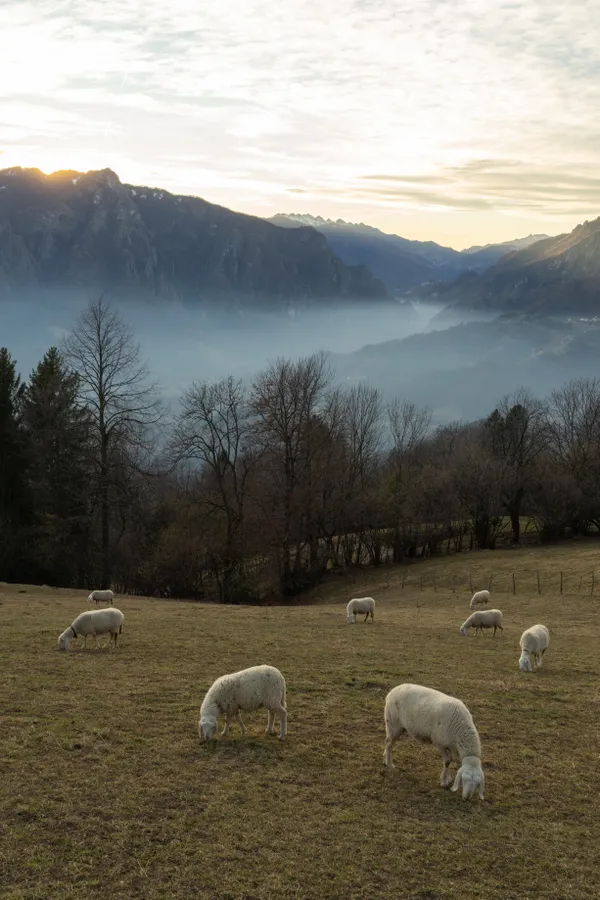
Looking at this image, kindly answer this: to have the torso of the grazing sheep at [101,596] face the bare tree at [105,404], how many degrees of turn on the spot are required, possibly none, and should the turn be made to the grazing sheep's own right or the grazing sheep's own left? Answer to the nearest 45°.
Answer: approximately 90° to the grazing sheep's own right

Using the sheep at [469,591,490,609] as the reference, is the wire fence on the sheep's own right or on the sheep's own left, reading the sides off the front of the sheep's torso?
on the sheep's own right

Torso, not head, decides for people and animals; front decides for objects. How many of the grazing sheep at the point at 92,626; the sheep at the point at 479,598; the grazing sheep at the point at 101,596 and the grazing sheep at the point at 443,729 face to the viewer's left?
3

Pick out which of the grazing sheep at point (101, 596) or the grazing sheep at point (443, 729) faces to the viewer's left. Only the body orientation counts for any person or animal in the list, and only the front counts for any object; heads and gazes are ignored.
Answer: the grazing sheep at point (101, 596)

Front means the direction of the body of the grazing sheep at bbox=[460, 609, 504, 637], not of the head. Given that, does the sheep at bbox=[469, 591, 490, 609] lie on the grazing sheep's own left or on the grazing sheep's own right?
on the grazing sheep's own right

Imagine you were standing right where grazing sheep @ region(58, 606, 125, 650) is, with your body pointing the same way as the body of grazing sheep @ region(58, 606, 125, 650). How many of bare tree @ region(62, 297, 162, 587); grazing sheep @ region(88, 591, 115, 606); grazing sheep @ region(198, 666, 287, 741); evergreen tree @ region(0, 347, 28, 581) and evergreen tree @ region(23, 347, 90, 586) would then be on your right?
4

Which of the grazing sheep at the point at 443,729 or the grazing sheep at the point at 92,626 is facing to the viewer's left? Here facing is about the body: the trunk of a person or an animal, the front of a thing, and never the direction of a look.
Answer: the grazing sheep at the point at 92,626

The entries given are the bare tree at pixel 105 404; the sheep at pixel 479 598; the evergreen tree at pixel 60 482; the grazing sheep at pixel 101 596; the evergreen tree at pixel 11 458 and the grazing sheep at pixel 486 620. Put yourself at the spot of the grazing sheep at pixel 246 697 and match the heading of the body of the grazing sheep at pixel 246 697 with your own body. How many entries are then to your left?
0

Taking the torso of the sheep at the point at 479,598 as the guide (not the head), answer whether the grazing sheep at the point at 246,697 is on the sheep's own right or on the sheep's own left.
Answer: on the sheep's own left

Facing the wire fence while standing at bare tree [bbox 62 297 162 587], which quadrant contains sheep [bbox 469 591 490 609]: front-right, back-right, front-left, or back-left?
front-right

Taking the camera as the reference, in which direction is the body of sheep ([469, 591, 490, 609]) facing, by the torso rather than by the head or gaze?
to the viewer's left

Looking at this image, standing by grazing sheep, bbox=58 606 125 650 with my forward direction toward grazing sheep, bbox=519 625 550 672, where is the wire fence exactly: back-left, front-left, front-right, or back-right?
front-left

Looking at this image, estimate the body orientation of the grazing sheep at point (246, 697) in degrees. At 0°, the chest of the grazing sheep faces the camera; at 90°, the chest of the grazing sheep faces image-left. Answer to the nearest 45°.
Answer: approximately 90°

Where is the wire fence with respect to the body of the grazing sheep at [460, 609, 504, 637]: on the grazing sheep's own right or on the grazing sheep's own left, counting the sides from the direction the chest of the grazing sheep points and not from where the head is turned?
on the grazing sheep's own right

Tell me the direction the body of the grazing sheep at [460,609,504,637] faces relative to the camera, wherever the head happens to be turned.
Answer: to the viewer's left

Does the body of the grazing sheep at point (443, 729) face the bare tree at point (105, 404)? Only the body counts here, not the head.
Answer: no

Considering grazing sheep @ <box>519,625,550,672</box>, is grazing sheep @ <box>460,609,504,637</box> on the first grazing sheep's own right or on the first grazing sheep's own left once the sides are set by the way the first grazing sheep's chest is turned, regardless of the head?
on the first grazing sheep's own right
